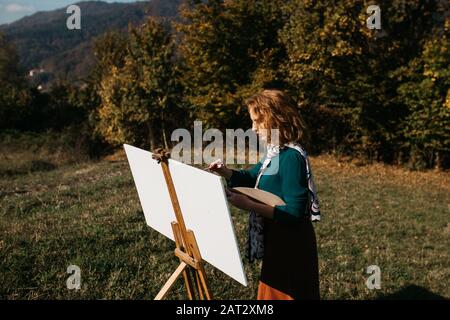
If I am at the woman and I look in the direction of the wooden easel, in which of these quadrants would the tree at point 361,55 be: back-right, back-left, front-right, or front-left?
back-right

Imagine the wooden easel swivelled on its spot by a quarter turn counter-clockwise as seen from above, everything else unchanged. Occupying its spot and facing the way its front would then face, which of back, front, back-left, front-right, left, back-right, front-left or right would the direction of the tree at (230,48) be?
front-right

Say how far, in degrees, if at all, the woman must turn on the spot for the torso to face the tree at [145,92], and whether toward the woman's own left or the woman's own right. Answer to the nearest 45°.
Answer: approximately 90° to the woman's own right

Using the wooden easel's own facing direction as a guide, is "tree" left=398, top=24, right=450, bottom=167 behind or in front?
in front

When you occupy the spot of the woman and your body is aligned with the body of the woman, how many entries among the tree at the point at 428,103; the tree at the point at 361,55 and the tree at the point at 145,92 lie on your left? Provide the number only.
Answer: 0

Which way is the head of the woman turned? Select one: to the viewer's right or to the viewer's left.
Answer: to the viewer's left

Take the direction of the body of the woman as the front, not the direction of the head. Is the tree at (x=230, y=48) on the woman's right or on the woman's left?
on the woman's right

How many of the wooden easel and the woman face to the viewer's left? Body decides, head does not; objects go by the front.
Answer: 1

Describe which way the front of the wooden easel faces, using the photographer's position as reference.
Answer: facing away from the viewer and to the right of the viewer

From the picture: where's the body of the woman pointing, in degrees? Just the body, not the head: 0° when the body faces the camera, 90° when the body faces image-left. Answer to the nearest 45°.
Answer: approximately 90°

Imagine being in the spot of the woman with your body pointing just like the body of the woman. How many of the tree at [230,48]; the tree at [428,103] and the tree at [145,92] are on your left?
0

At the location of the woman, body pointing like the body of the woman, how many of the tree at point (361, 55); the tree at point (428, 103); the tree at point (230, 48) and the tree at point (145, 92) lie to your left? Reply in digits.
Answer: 0

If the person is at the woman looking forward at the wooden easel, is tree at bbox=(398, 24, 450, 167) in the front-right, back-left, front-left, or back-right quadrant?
back-right
